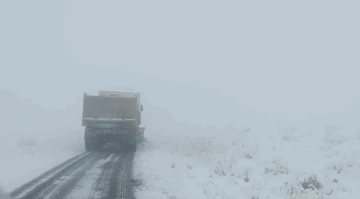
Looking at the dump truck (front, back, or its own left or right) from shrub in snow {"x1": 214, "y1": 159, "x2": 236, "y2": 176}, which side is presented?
back

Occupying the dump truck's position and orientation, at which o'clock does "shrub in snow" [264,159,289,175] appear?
The shrub in snow is roughly at 5 o'clock from the dump truck.

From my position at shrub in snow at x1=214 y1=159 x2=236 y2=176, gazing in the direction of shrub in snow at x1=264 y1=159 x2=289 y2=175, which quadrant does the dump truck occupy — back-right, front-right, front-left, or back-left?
back-left

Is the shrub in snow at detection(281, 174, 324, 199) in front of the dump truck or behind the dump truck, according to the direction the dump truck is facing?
behind

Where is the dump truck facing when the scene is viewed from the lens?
facing away from the viewer

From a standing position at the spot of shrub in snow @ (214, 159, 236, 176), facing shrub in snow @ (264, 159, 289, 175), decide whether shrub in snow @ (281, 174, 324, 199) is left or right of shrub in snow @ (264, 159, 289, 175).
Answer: right
